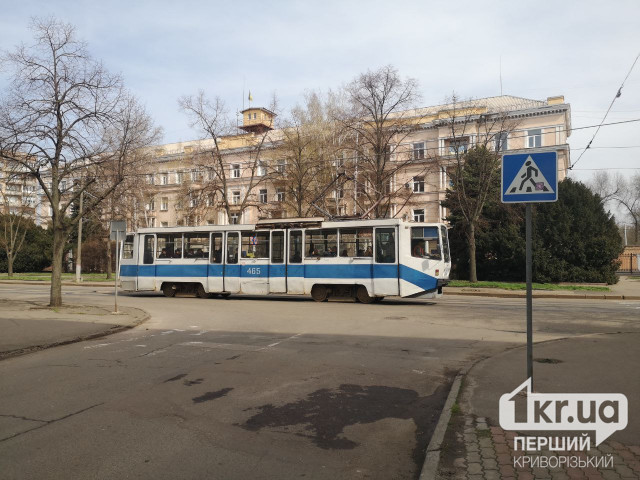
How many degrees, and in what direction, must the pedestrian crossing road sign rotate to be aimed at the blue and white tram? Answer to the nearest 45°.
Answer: approximately 135° to its right

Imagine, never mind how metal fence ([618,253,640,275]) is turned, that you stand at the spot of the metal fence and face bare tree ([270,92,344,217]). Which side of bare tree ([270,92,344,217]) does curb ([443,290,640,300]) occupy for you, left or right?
left

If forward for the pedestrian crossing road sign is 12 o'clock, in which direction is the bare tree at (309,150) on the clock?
The bare tree is roughly at 5 o'clock from the pedestrian crossing road sign.

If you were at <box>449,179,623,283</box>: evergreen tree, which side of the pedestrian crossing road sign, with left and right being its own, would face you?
back

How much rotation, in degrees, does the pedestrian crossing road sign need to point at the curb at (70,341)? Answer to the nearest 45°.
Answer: approximately 90° to its right

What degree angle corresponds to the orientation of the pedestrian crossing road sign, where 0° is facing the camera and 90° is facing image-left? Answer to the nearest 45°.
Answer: approximately 0°

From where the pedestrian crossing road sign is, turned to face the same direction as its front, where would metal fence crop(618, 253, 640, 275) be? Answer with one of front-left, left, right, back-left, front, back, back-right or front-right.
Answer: back

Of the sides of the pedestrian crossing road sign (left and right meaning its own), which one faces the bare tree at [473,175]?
back

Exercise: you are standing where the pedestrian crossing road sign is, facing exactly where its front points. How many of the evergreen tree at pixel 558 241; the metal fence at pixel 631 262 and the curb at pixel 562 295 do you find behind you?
3

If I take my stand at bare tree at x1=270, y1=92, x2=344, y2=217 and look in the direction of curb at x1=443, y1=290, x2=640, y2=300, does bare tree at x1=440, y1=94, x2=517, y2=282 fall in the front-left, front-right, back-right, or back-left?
front-left

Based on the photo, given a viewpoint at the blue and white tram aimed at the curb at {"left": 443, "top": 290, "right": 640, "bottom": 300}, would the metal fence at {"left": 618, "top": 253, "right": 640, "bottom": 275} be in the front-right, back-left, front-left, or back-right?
front-left

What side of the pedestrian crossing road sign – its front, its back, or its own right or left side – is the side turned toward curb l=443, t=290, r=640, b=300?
back

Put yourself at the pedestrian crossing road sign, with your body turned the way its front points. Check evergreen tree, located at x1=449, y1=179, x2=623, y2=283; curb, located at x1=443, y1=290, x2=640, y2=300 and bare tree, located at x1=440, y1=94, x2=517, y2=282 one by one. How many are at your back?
3

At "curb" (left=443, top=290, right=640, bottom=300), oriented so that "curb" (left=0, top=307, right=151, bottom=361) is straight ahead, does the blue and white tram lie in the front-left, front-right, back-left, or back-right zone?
front-right

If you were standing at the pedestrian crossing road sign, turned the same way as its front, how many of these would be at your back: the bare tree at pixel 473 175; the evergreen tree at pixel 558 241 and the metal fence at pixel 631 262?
3
